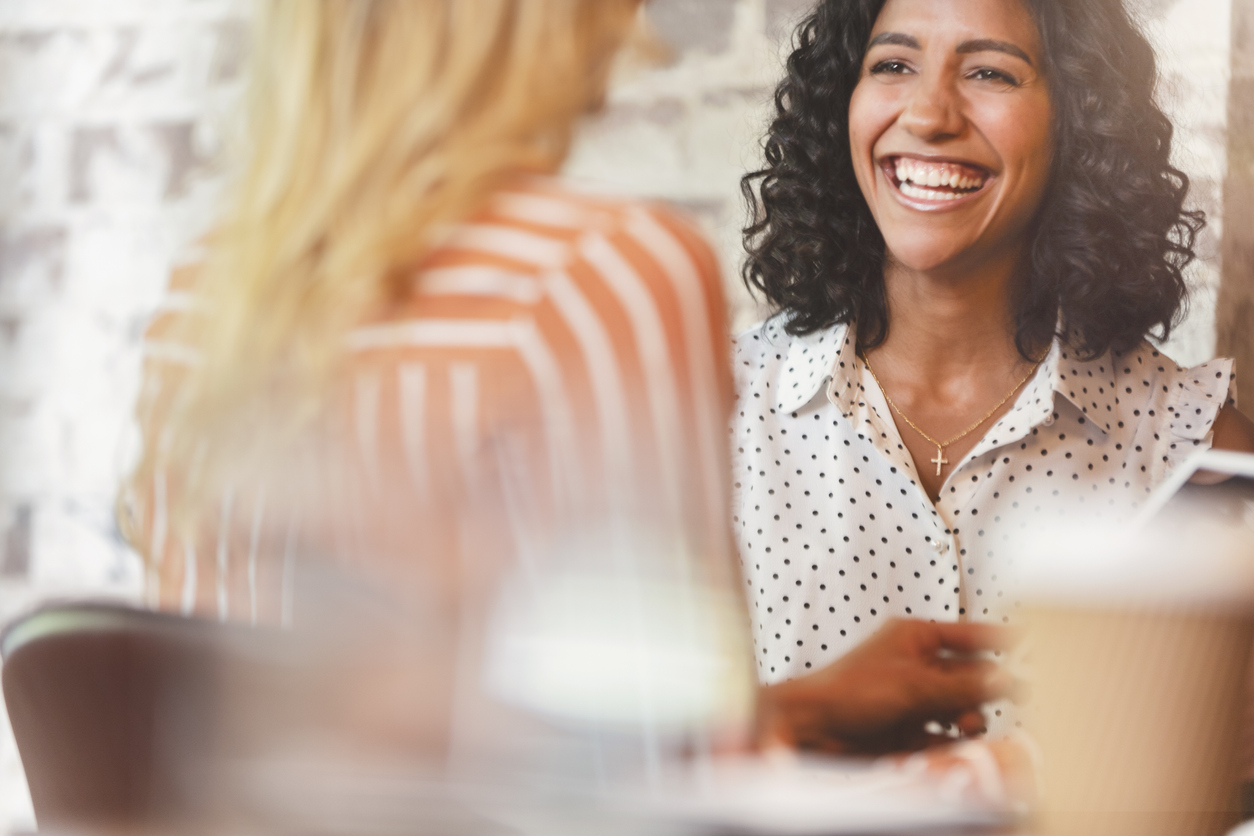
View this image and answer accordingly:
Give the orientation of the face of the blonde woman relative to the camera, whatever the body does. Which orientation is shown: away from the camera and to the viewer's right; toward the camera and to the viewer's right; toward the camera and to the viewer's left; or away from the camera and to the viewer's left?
away from the camera and to the viewer's right

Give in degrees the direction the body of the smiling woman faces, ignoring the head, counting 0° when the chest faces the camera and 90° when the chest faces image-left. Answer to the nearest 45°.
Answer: approximately 0°

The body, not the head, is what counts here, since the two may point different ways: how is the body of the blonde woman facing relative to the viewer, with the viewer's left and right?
facing away from the viewer and to the right of the viewer

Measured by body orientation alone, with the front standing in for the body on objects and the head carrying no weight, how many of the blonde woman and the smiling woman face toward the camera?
1
